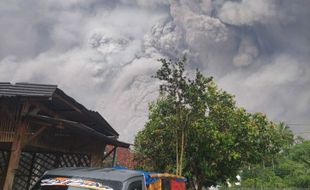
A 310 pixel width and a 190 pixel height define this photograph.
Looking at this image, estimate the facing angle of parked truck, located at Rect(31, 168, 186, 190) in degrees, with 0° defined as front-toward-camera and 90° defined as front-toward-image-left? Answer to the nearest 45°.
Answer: approximately 45°

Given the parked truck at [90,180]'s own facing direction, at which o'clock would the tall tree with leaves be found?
The tall tree with leaves is roughly at 5 o'clock from the parked truck.

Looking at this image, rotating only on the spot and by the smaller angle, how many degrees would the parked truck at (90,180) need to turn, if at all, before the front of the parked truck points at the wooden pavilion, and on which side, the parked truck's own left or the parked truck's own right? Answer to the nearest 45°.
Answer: approximately 135° to the parked truck's own right
